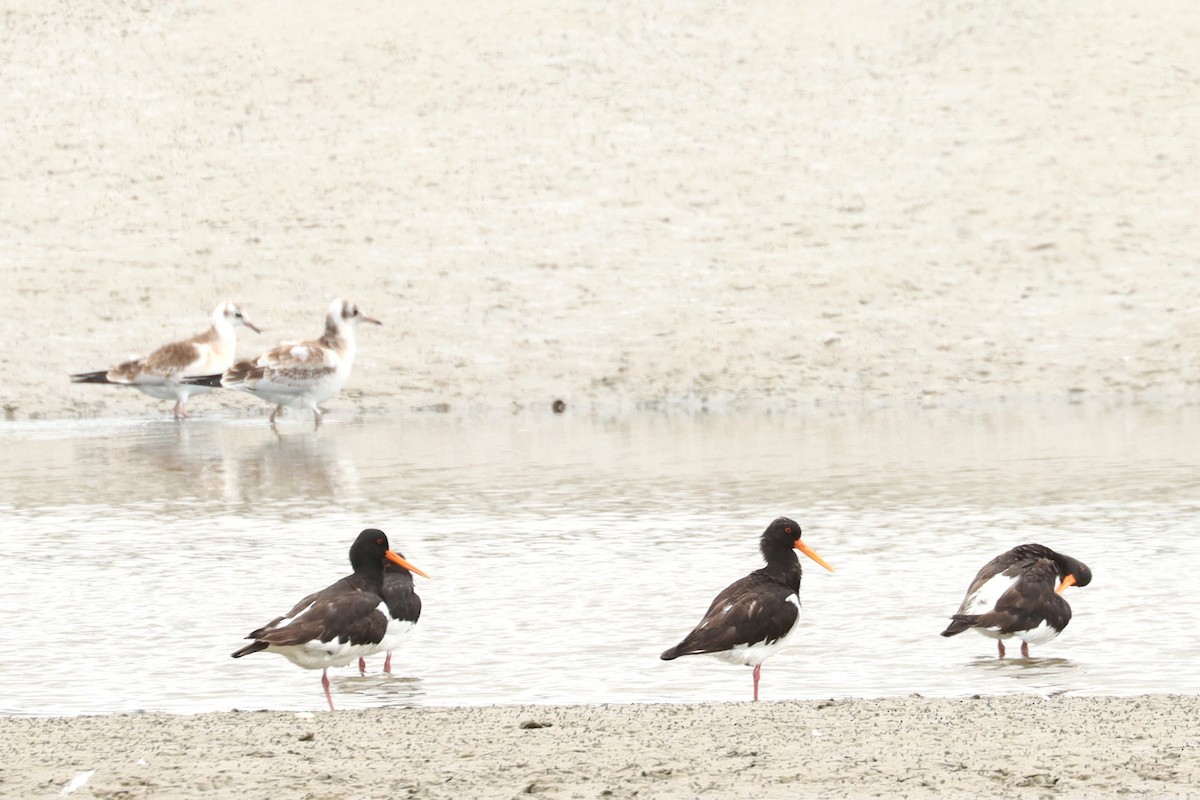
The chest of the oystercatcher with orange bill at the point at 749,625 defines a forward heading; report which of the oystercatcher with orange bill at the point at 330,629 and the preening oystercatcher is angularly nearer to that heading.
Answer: the preening oystercatcher

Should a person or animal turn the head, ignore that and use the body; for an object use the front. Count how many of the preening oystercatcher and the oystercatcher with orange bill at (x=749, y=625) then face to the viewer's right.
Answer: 2

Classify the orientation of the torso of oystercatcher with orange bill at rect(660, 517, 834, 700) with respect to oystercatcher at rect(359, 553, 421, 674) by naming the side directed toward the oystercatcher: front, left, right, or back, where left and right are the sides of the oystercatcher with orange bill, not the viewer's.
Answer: back

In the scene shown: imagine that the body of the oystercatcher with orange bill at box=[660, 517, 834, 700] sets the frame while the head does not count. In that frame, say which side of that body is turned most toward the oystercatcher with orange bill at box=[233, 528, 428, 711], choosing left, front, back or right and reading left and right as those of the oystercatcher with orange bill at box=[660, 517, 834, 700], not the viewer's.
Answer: back

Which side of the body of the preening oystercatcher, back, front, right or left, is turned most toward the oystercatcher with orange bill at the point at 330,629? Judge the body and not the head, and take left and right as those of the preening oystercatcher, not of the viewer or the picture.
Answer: back

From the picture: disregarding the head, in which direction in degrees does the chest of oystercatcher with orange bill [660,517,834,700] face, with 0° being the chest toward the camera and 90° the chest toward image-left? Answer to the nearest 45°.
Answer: approximately 270°

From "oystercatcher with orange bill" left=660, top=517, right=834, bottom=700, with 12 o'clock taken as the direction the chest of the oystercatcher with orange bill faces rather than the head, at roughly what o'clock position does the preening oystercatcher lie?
The preening oystercatcher is roughly at 11 o'clock from the oystercatcher with orange bill.

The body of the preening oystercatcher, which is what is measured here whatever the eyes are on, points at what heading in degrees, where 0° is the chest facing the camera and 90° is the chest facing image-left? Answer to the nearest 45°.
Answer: approximately 270°
